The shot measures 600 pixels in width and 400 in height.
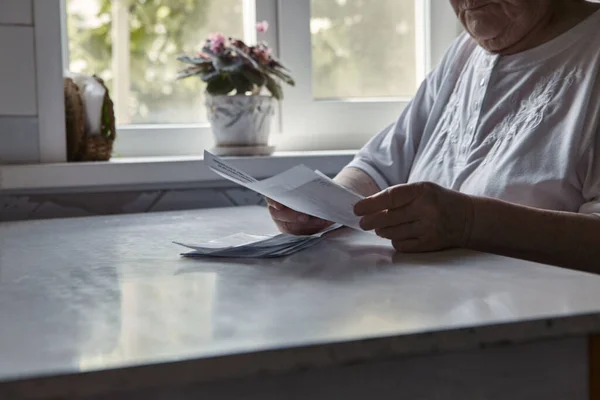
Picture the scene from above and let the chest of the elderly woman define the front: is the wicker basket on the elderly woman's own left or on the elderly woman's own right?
on the elderly woman's own right

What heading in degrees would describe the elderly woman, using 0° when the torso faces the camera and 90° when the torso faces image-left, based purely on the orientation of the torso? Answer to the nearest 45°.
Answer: approximately 45°

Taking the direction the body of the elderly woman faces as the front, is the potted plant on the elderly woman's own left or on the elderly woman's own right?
on the elderly woman's own right
